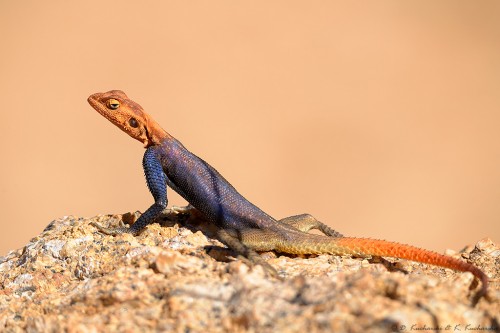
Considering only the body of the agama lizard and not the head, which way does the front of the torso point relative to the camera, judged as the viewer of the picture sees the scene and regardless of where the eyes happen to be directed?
to the viewer's left
